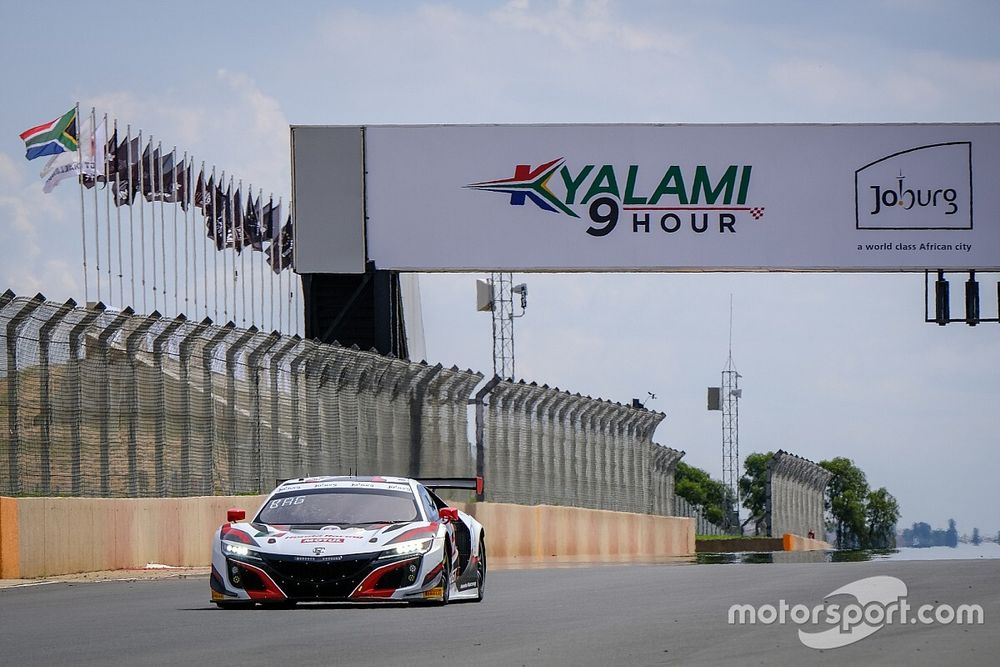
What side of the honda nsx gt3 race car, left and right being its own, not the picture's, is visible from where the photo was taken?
front

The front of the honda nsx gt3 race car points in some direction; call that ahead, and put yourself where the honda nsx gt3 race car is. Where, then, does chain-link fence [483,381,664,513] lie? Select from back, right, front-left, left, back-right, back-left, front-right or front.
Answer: back

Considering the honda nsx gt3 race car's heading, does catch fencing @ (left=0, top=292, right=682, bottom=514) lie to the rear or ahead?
to the rear

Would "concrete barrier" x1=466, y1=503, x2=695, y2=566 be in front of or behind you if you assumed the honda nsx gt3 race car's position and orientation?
behind

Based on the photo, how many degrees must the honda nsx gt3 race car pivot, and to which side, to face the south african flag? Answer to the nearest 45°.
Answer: approximately 180°
